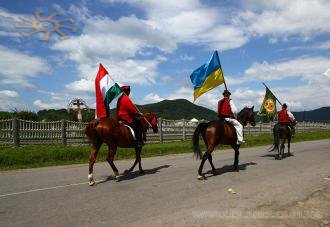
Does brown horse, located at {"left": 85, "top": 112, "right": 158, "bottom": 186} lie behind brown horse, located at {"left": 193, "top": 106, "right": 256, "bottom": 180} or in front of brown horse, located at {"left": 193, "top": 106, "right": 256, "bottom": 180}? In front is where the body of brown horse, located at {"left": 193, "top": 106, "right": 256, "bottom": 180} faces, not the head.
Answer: behind

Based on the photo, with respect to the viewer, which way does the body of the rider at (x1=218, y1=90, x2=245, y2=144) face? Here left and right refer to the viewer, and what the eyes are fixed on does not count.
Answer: facing away from the viewer and to the right of the viewer

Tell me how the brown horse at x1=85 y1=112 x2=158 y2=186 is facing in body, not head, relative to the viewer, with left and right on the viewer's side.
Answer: facing away from the viewer and to the right of the viewer

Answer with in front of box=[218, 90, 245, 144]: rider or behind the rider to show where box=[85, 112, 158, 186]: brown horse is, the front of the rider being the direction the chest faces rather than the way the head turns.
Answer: behind

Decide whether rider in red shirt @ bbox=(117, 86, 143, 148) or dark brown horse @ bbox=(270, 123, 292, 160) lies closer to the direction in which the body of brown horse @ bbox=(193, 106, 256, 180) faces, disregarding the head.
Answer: the dark brown horse

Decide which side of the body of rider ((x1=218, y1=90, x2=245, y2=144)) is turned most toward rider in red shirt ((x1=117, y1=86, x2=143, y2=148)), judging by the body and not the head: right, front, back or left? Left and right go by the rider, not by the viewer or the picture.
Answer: back

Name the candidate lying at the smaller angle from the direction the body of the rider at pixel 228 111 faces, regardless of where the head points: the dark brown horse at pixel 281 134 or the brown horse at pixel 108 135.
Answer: the dark brown horse

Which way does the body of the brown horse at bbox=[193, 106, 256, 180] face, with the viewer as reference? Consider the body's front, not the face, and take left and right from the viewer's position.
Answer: facing away from the viewer and to the right of the viewer

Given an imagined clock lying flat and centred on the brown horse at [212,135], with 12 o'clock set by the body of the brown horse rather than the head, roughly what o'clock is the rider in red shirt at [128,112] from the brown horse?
The rider in red shirt is roughly at 7 o'clock from the brown horse.
